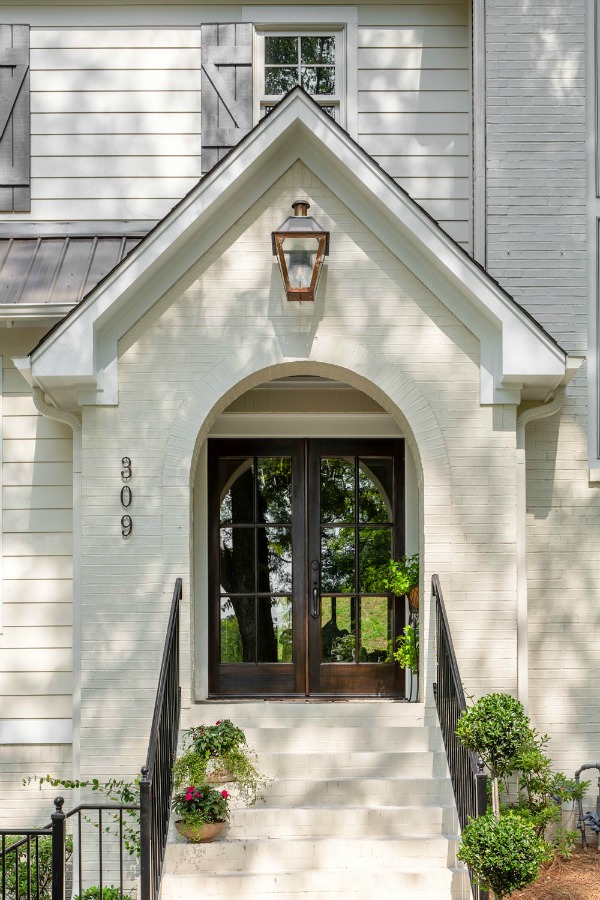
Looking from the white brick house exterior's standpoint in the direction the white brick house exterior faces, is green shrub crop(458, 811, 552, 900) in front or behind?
in front

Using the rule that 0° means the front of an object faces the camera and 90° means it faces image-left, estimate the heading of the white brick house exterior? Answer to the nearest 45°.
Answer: approximately 0°

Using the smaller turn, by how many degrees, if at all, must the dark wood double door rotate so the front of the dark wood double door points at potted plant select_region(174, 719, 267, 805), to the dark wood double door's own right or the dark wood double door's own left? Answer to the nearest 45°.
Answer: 0° — it already faces it

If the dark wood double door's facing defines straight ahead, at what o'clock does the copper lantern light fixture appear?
The copper lantern light fixture is roughly at 12 o'clock from the dark wood double door.
